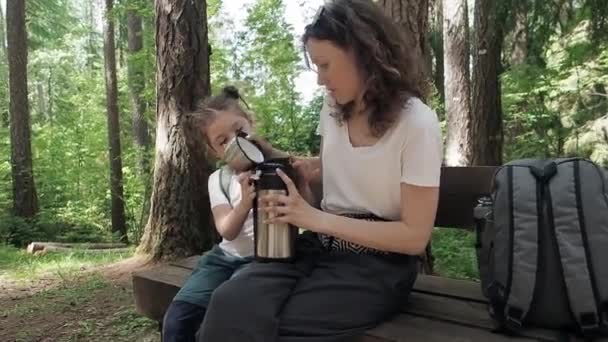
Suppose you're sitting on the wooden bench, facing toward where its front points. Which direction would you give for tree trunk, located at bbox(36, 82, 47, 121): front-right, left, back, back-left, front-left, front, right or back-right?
right

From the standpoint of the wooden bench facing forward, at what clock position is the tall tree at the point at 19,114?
The tall tree is roughly at 3 o'clock from the wooden bench.

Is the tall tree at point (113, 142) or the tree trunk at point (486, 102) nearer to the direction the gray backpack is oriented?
the tree trunk

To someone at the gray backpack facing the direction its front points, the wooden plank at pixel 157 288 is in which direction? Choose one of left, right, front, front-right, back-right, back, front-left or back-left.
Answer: left

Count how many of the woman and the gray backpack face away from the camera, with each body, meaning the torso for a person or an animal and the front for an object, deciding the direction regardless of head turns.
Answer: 1

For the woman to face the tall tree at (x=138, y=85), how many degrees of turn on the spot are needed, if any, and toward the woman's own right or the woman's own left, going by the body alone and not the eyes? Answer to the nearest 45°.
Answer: approximately 90° to the woman's own right

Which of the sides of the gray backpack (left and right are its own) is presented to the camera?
back

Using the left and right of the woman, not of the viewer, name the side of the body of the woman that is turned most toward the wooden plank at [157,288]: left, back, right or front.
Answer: right
